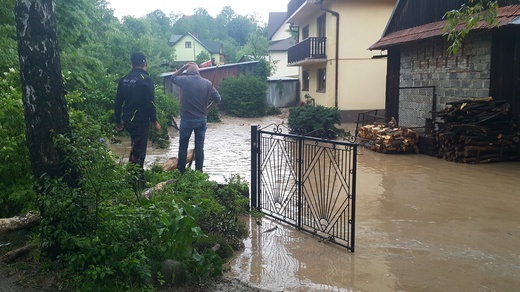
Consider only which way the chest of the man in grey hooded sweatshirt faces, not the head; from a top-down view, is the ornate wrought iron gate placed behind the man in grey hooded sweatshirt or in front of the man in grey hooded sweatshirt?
behind

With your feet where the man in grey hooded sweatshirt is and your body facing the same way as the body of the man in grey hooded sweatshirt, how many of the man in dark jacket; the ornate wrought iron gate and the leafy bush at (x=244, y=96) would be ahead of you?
1

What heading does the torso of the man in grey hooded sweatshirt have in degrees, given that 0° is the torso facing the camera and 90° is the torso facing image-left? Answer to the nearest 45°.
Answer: approximately 180°

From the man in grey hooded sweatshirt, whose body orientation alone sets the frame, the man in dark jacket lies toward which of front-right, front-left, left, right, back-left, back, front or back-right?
back-left

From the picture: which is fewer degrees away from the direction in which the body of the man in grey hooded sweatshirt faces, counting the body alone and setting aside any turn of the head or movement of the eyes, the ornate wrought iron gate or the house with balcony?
the house with balcony

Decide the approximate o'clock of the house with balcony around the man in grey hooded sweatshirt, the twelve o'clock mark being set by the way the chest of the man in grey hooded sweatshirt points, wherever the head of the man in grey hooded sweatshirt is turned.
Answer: The house with balcony is roughly at 1 o'clock from the man in grey hooded sweatshirt.

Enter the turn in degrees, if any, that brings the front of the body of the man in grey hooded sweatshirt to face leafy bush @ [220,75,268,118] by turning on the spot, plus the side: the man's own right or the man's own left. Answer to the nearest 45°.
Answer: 0° — they already face it

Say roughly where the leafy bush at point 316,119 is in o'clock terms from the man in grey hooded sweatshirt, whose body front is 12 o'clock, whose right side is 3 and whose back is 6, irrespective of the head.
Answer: The leafy bush is roughly at 1 o'clock from the man in grey hooded sweatshirt.

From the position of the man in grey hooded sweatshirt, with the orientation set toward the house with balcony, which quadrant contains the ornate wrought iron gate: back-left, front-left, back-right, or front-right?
back-right

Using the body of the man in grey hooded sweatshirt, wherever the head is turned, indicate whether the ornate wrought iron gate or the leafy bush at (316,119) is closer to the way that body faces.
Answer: the leafy bush
